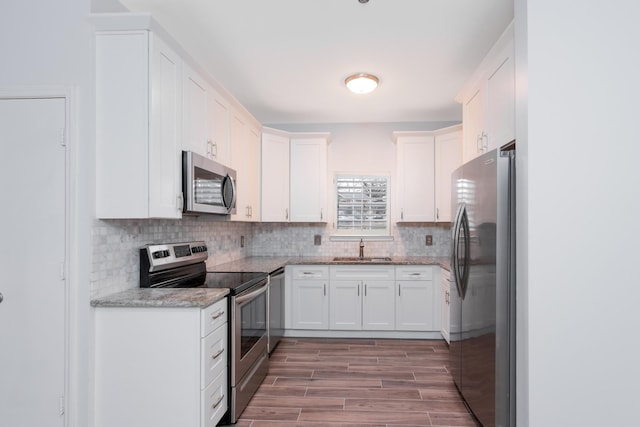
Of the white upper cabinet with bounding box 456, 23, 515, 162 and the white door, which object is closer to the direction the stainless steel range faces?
the white upper cabinet

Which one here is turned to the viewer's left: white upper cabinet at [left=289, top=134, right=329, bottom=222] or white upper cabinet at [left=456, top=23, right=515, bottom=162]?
white upper cabinet at [left=456, top=23, right=515, bottom=162]

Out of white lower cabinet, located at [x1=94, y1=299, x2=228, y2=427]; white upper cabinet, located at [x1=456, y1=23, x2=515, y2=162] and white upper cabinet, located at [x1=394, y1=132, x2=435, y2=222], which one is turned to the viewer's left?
white upper cabinet, located at [x1=456, y1=23, x2=515, y2=162]

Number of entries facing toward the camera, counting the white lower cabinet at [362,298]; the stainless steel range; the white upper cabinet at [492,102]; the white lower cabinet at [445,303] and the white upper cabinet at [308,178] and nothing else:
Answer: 2

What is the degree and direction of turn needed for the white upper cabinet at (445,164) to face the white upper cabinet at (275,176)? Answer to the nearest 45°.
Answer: approximately 45° to its right

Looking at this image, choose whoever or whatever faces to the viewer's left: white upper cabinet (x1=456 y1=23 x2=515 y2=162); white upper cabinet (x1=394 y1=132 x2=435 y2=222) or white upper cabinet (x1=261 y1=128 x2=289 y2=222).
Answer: white upper cabinet (x1=456 y1=23 x2=515 y2=162)

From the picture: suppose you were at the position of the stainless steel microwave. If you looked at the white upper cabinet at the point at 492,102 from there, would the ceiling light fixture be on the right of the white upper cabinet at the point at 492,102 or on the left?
left

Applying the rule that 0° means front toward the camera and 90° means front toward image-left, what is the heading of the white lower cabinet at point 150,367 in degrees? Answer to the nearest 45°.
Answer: approximately 270°

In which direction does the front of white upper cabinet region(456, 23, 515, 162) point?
to the viewer's left

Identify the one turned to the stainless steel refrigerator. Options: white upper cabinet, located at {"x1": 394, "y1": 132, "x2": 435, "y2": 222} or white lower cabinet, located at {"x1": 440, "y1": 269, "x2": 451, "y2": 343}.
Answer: the white upper cabinet

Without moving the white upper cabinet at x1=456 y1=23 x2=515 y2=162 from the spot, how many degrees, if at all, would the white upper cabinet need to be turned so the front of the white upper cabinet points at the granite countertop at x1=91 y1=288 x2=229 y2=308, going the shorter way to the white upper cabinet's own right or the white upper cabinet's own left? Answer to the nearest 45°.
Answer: approximately 45° to the white upper cabinet's own left

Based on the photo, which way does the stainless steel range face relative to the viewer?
to the viewer's right
